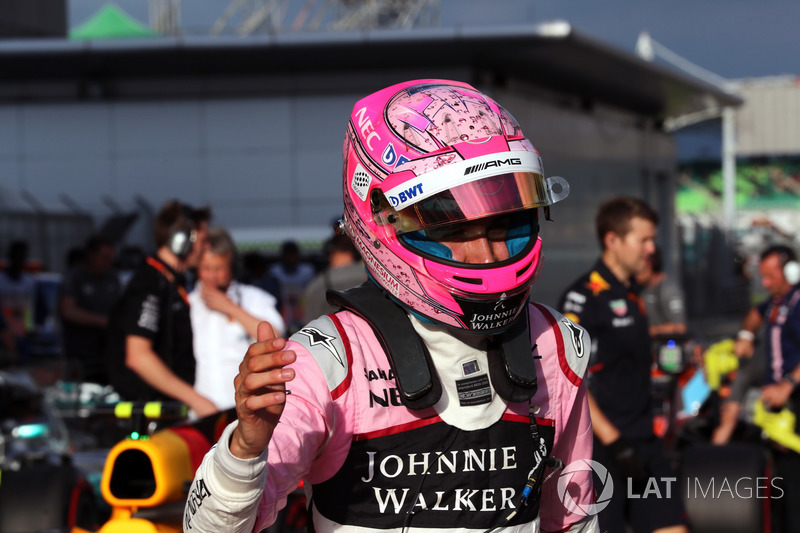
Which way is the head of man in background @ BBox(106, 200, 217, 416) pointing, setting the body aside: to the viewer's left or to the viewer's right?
to the viewer's right

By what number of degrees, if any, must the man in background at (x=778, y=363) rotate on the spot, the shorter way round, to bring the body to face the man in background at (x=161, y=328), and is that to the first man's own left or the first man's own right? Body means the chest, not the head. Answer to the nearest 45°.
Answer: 0° — they already face them

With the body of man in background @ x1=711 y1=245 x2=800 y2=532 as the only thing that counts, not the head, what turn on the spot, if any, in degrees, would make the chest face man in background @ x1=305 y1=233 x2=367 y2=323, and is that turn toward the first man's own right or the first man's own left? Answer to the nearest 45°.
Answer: approximately 45° to the first man's own right

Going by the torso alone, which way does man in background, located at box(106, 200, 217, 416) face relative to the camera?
to the viewer's right

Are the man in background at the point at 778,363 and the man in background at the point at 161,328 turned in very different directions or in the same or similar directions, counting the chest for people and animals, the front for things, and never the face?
very different directions

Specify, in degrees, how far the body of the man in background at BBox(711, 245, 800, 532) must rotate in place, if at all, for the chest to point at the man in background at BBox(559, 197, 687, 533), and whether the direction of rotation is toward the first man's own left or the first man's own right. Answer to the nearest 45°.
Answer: approximately 45° to the first man's own left

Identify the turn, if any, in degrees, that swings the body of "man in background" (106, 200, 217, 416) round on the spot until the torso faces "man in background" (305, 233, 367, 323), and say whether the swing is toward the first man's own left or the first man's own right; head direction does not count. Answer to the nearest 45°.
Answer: approximately 45° to the first man's own left

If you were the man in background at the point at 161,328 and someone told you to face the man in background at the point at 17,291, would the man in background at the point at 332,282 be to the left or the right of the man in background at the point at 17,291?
right

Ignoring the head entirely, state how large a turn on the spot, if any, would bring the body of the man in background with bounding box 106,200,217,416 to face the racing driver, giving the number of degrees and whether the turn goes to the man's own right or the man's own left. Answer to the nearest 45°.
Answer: approximately 90° to the man's own right
